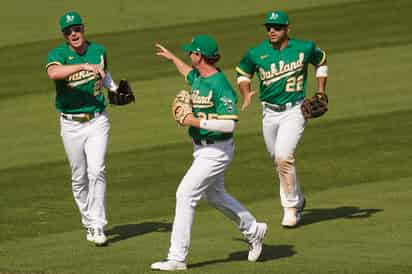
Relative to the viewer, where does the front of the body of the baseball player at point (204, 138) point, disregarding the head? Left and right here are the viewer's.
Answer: facing the viewer and to the left of the viewer

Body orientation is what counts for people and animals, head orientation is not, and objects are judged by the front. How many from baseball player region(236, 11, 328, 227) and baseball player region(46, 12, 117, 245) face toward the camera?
2

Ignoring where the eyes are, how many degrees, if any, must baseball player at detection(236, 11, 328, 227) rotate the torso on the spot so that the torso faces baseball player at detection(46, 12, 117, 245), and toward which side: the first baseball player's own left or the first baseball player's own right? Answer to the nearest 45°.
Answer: approximately 90° to the first baseball player's own right

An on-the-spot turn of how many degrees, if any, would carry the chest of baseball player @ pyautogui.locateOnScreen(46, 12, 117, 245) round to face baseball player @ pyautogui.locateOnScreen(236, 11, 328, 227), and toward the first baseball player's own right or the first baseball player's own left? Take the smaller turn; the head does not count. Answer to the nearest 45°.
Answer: approximately 90° to the first baseball player's own left

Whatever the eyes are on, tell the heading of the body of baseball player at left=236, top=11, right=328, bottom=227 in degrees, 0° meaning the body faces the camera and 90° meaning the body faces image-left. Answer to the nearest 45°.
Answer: approximately 0°

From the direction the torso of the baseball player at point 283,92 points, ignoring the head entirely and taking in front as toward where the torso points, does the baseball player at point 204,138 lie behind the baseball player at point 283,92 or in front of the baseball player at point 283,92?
in front

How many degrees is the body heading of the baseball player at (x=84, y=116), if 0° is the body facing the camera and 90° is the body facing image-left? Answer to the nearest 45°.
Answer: approximately 0°
